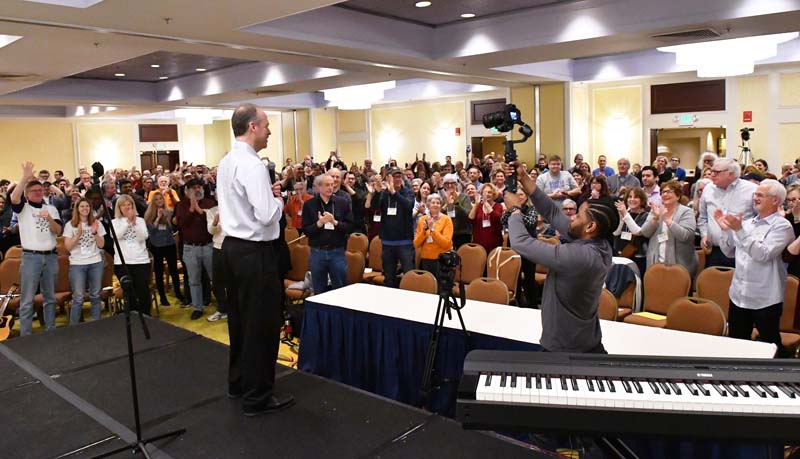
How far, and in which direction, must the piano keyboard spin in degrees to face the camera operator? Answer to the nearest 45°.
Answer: approximately 180°

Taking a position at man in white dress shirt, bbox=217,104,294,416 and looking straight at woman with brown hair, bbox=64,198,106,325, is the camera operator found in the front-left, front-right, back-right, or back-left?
back-right

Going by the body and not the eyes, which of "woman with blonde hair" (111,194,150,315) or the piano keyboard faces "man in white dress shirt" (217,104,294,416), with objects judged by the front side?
the woman with blonde hair

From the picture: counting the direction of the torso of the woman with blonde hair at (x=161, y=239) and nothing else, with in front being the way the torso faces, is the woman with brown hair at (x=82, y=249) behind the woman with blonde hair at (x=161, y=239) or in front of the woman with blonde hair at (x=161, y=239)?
in front

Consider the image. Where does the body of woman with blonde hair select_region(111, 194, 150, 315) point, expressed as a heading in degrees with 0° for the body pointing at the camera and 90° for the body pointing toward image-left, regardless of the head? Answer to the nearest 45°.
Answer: approximately 0°

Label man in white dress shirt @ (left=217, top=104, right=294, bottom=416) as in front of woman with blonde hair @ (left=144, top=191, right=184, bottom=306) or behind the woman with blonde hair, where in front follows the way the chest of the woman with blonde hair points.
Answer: in front

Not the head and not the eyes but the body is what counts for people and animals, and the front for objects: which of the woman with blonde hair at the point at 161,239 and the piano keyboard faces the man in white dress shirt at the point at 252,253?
the woman with blonde hair
